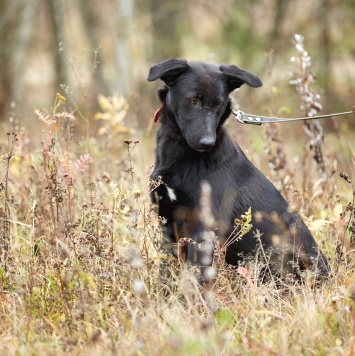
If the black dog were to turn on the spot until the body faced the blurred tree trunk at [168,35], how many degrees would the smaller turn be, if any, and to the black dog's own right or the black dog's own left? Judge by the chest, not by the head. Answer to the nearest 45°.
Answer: approximately 135° to the black dog's own right

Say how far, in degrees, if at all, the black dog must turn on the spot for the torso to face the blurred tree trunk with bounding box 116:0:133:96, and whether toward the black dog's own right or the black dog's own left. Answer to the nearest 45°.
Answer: approximately 135° to the black dog's own right

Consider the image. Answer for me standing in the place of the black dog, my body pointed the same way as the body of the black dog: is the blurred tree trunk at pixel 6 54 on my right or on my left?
on my right

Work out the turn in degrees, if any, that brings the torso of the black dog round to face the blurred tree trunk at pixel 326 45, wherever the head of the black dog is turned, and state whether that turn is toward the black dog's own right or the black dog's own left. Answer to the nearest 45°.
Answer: approximately 135° to the black dog's own right

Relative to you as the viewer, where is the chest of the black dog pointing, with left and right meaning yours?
facing the viewer and to the left of the viewer

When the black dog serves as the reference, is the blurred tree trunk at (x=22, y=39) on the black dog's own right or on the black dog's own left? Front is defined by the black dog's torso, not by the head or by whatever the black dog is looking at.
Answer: on the black dog's own right
